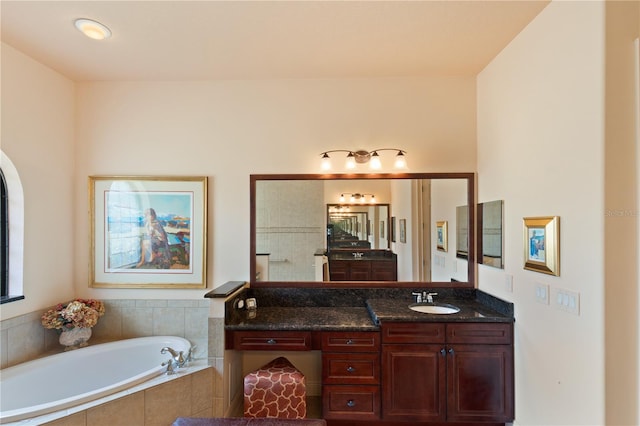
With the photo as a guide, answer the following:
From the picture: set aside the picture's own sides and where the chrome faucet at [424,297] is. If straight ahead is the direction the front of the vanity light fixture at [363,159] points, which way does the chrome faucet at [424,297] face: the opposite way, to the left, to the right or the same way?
the same way

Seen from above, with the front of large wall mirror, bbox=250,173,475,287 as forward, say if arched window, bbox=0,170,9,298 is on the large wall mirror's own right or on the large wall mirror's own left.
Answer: on the large wall mirror's own right

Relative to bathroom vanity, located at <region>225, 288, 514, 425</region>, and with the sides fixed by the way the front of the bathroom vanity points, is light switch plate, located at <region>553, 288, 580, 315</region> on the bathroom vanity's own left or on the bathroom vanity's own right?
on the bathroom vanity's own left

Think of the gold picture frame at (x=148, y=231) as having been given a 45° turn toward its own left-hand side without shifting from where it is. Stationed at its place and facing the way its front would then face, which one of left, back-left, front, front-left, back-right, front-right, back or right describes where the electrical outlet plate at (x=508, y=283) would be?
front

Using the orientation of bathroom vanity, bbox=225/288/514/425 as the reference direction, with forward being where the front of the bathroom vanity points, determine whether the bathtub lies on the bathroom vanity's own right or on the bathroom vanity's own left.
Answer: on the bathroom vanity's own right

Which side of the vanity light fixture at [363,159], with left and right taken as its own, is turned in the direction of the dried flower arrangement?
right

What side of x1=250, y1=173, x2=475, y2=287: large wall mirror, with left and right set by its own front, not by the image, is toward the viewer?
front

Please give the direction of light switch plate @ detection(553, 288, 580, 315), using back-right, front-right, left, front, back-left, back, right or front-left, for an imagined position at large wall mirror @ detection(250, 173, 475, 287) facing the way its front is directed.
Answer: front-left

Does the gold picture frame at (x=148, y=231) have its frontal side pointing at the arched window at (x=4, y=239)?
no

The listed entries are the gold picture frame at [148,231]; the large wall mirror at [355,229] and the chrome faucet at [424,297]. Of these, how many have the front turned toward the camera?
3

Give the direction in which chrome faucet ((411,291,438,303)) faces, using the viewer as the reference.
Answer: facing the viewer

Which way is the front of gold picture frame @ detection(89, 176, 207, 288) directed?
toward the camera

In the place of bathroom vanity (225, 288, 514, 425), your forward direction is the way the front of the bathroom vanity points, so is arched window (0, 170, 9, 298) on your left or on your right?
on your right

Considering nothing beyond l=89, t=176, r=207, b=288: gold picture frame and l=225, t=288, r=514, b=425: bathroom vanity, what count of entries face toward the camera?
2
